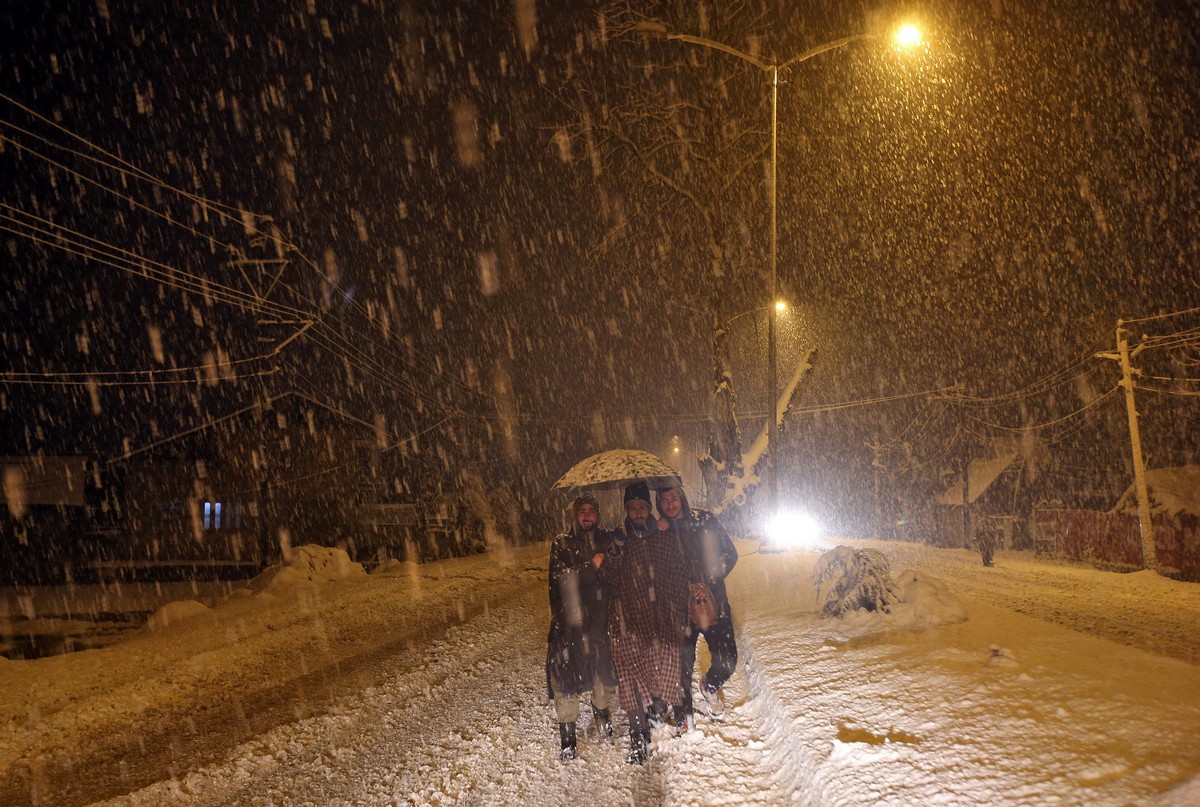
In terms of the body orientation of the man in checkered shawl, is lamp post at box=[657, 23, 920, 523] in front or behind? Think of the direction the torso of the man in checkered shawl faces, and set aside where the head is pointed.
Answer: behind

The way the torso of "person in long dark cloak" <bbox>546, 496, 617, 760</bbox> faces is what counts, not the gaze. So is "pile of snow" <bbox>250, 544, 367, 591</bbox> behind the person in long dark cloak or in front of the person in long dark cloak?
behind

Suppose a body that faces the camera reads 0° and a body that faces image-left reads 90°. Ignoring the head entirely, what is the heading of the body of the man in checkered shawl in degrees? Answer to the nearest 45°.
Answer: approximately 0°

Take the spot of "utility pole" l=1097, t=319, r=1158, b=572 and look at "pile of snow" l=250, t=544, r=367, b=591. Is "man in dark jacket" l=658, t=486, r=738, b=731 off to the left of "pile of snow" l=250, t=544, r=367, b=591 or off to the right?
left

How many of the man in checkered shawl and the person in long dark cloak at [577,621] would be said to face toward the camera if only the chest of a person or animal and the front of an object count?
2
